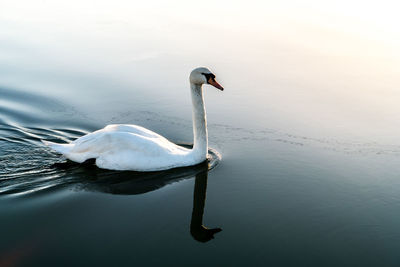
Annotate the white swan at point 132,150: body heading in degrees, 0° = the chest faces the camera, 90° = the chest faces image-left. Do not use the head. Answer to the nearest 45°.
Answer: approximately 270°
